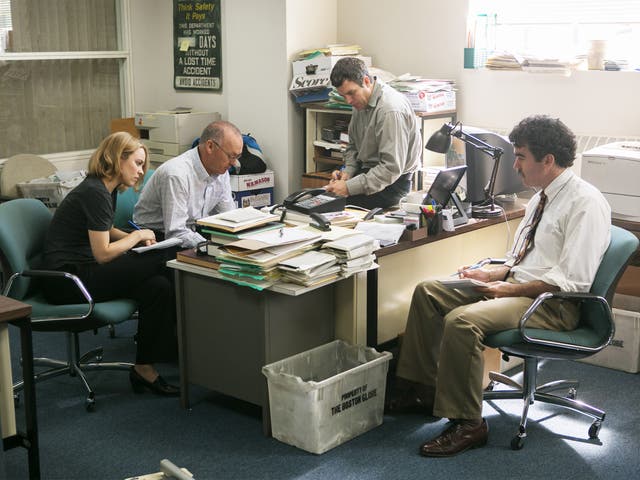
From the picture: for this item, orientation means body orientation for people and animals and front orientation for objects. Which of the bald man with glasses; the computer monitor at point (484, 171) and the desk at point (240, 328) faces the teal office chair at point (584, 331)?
the bald man with glasses

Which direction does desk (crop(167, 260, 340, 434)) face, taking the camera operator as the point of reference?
facing away from the viewer and to the left of the viewer

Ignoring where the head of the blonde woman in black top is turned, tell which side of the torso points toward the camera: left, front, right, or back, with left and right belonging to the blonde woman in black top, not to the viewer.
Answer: right

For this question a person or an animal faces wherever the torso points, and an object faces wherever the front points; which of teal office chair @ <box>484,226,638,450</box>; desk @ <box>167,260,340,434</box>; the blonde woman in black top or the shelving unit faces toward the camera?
the shelving unit

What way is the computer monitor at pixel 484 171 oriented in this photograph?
to the viewer's left

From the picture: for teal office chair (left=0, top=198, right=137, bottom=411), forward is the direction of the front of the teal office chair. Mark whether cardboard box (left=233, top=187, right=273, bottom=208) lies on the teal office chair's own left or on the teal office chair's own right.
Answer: on the teal office chair's own left

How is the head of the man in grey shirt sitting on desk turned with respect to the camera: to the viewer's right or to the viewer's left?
to the viewer's left

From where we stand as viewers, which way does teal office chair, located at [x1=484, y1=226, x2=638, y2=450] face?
facing to the left of the viewer

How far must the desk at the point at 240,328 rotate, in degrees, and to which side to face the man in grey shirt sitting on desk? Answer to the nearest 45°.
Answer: approximately 90° to its right

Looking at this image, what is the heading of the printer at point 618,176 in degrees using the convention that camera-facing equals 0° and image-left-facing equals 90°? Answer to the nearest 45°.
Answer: approximately 45°

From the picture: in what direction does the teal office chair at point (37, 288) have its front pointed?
to the viewer's right
